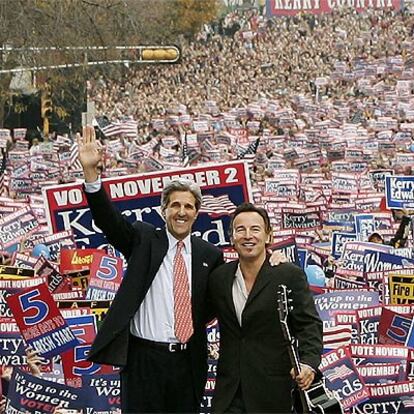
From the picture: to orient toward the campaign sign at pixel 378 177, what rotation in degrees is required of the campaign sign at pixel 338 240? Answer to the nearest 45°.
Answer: approximately 180°

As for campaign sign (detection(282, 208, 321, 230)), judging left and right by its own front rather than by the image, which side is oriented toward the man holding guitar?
front

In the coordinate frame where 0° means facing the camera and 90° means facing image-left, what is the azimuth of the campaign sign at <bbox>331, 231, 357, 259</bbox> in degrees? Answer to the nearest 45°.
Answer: approximately 0°

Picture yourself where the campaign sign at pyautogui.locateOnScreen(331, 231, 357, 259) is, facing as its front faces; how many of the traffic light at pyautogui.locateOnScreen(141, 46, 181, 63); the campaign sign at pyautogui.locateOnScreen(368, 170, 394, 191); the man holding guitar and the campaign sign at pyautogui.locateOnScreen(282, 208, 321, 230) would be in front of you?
1

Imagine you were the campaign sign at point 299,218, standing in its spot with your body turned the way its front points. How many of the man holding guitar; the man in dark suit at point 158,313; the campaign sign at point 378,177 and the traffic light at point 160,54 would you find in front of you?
2
